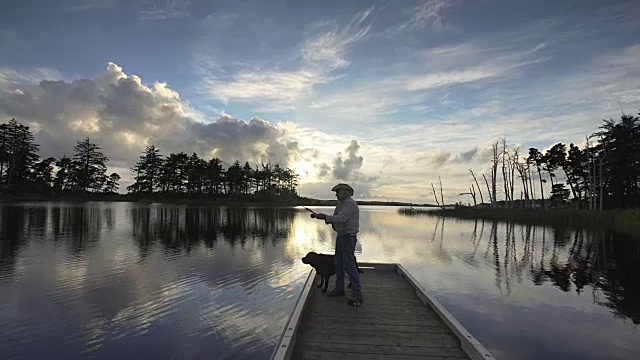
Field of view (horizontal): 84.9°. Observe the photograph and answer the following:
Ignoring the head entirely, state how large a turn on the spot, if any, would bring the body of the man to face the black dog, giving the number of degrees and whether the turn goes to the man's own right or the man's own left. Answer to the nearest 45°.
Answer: approximately 45° to the man's own right

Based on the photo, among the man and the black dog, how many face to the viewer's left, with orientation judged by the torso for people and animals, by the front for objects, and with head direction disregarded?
2

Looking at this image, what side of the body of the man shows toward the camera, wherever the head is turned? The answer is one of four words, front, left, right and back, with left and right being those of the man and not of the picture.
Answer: left

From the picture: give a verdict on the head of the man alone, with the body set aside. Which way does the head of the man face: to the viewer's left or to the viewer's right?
to the viewer's left

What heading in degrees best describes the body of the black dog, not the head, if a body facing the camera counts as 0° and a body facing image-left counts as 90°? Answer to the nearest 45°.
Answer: approximately 90°

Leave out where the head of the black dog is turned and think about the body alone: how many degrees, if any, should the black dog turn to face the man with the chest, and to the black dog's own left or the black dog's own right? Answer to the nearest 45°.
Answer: approximately 135° to the black dog's own left
